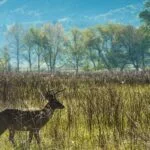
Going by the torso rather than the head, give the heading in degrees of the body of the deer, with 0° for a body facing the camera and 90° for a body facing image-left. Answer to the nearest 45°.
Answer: approximately 270°
